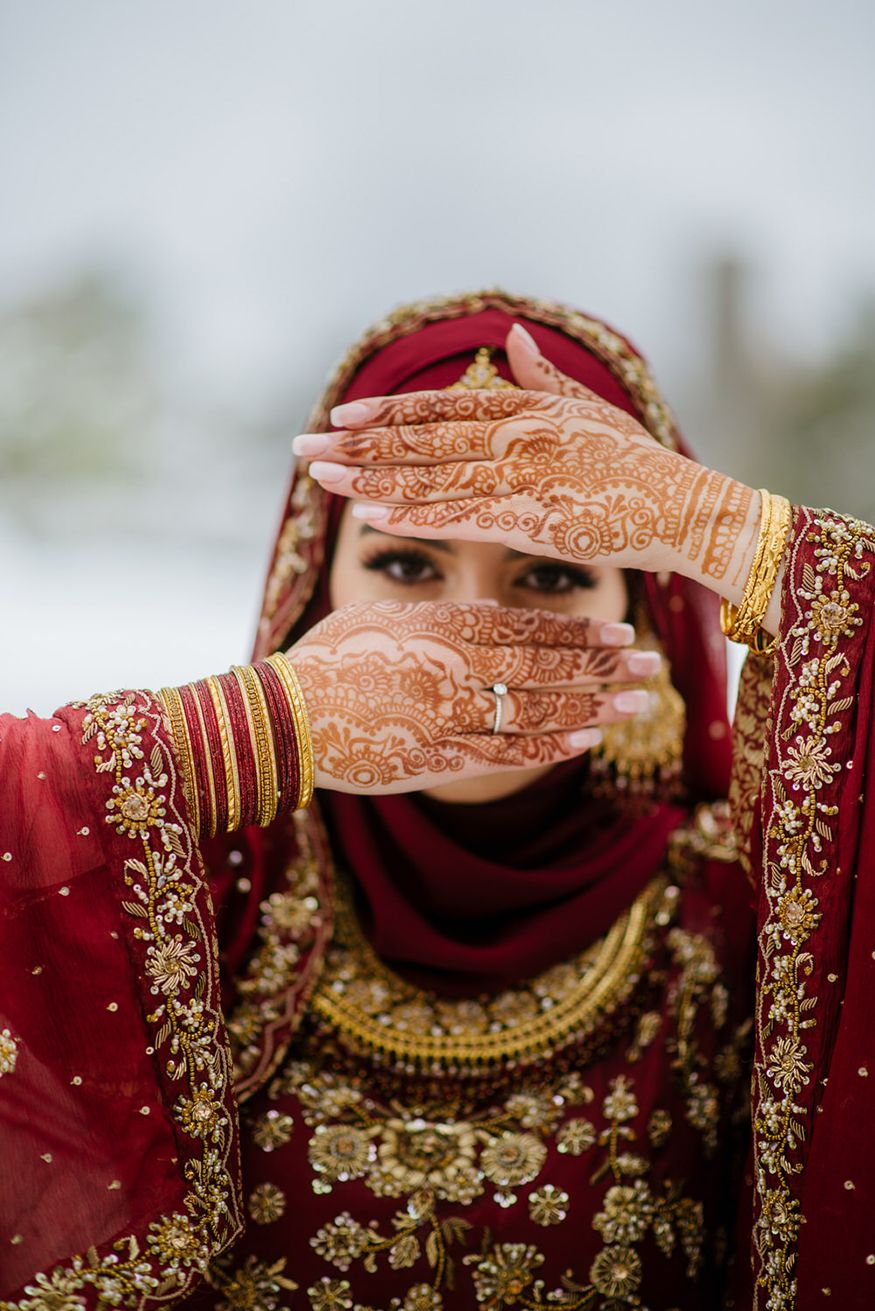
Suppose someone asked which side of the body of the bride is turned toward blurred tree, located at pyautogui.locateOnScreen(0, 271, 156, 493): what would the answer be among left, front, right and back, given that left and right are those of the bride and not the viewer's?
back

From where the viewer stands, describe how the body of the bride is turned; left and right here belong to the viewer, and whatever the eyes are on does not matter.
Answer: facing the viewer
